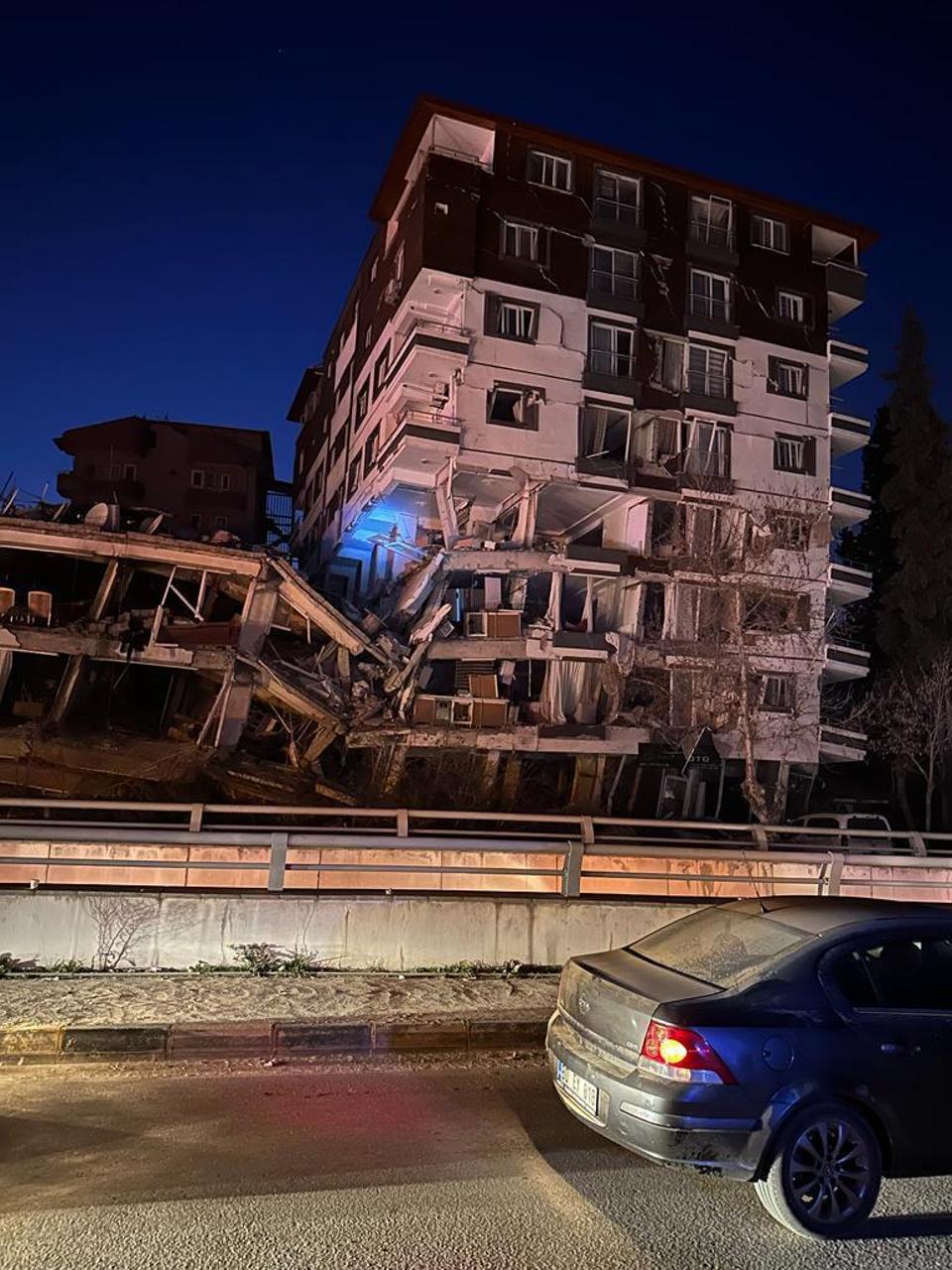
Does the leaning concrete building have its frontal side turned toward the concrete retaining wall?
yes

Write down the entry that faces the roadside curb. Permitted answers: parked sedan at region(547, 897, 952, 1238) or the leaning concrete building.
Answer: the leaning concrete building

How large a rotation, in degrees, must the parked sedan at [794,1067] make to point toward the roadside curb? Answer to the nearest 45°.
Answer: approximately 90° to its left

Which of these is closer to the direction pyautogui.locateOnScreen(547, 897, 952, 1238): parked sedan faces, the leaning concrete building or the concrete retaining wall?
the leaning concrete building

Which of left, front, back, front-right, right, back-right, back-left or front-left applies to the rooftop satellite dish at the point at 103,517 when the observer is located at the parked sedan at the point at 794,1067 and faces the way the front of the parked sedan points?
left

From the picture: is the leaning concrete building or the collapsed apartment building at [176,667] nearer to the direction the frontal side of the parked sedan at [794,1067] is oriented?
the leaning concrete building

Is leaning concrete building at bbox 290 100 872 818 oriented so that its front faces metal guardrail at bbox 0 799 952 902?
yes

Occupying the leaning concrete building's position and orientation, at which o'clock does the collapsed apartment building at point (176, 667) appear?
The collapsed apartment building is roughly at 2 o'clock from the leaning concrete building.

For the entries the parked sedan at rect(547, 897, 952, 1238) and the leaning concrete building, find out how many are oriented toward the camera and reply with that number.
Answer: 1

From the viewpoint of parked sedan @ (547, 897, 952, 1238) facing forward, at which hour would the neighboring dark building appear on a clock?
The neighboring dark building is roughly at 9 o'clock from the parked sedan.

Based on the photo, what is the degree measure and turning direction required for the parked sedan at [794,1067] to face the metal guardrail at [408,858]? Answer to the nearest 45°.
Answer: approximately 90° to its left

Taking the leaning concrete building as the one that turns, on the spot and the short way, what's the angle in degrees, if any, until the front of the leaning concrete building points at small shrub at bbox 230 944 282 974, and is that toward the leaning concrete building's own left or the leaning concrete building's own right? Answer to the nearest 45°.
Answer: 0° — it already faces it

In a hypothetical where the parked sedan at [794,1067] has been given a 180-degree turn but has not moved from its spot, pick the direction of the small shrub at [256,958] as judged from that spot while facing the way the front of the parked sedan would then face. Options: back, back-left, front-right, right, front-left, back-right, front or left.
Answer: right

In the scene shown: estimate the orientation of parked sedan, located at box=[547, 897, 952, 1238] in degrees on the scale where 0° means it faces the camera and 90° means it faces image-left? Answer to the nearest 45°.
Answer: approximately 225°

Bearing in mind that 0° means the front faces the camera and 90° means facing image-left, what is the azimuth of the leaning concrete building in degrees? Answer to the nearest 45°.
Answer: approximately 0°
